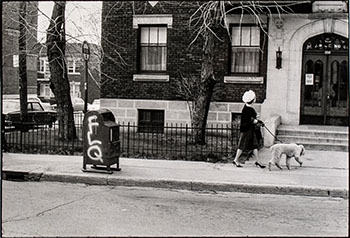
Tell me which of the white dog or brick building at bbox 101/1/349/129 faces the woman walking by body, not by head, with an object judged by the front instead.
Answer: the brick building

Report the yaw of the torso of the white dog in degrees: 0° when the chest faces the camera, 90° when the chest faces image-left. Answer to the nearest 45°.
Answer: approximately 270°

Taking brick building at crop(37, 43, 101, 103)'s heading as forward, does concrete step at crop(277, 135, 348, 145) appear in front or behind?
in front

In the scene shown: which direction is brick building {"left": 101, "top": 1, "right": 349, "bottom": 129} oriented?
toward the camera

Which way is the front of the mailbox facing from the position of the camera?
facing the viewer and to the right of the viewer

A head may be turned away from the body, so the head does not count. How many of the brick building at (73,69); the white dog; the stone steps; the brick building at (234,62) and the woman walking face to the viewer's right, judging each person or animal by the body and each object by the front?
2

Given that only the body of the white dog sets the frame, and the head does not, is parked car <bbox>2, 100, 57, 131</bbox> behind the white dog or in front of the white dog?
behind

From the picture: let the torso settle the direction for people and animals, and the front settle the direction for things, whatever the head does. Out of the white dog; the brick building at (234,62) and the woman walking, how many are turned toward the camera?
1

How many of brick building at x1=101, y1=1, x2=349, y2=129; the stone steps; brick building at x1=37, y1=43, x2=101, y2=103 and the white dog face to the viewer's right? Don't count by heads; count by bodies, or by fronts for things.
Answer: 1

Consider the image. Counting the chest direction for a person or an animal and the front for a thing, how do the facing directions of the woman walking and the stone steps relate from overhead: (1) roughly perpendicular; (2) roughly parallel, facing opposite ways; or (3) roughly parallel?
roughly perpendicular

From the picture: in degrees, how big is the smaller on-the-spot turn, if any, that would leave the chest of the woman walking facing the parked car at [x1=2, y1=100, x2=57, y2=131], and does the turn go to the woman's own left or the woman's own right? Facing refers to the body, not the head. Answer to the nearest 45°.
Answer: approximately 135° to the woman's own left

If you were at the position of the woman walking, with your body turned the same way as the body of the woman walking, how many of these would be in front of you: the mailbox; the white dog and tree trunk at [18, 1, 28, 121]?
1

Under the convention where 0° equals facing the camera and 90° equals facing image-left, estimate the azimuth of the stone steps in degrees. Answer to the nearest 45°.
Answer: approximately 0°

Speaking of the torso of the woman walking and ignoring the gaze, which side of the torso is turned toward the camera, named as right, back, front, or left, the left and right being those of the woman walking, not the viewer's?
right

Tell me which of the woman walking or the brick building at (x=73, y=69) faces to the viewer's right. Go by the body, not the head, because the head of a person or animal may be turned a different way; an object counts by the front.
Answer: the woman walking

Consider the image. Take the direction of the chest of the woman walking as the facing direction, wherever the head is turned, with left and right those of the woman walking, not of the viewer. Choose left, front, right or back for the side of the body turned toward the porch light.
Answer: left

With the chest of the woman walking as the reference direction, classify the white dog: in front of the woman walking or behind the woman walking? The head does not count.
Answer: in front
